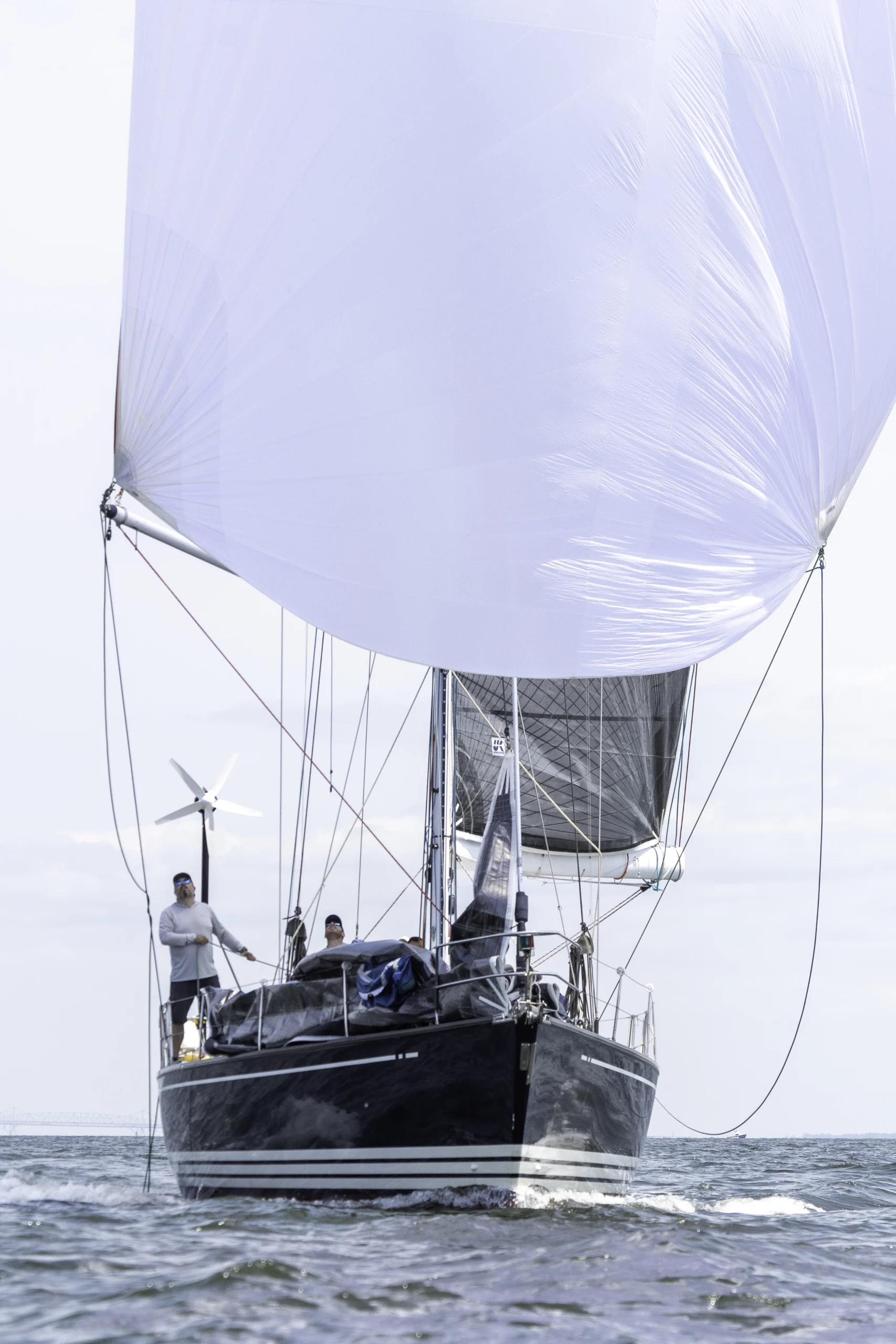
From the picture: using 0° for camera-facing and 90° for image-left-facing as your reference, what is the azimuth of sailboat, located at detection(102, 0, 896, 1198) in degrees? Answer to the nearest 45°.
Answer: approximately 0°

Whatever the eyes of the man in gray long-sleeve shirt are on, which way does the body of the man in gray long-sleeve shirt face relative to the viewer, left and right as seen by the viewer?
facing the viewer

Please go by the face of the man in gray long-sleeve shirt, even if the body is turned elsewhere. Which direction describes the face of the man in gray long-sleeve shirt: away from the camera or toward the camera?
toward the camera

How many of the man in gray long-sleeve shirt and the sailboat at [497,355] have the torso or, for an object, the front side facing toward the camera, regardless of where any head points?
2

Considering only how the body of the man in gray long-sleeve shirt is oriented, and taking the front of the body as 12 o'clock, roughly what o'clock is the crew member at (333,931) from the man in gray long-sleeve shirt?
The crew member is roughly at 10 o'clock from the man in gray long-sleeve shirt.
